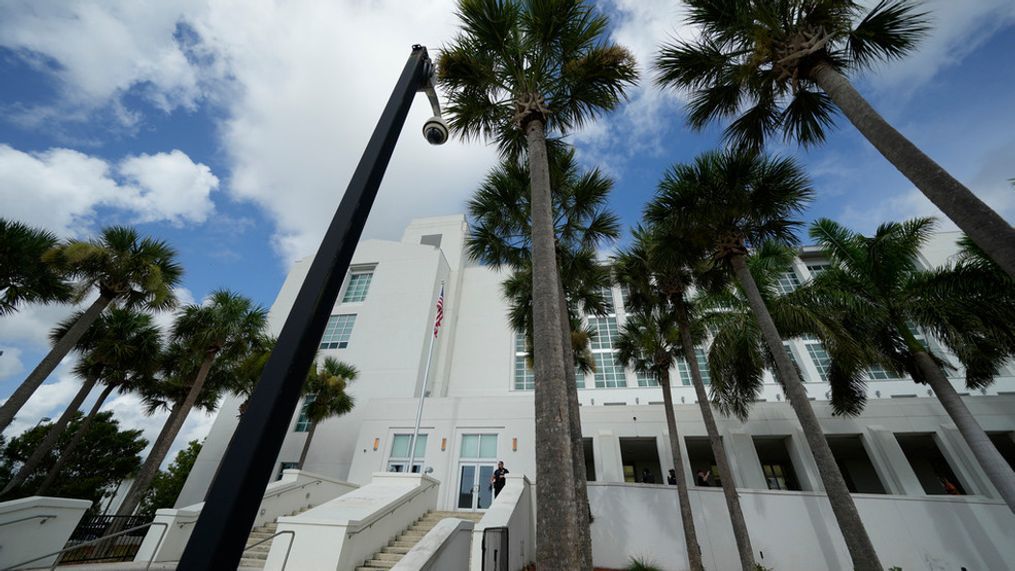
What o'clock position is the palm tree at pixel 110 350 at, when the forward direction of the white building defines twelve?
The palm tree is roughly at 2 o'clock from the white building.

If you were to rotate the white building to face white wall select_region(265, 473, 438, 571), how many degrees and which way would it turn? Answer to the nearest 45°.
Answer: approximately 45° to its right

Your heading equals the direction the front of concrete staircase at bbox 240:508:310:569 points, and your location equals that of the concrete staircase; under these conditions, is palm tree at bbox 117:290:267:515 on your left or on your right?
on your right

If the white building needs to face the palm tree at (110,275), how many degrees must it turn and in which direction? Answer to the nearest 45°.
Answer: approximately 45° to its right

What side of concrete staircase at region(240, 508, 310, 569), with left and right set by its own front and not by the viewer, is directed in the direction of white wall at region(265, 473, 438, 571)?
left

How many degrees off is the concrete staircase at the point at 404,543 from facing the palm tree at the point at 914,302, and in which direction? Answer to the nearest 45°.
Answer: approximately 90° to its left

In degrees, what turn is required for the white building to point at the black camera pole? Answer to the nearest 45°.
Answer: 0° — it already faces it

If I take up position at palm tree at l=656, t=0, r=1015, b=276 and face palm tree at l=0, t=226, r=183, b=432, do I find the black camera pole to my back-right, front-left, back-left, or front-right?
front-left

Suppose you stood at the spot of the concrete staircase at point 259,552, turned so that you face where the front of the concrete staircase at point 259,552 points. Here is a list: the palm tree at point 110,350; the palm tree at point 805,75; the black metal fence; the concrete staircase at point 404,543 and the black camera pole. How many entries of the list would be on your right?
2

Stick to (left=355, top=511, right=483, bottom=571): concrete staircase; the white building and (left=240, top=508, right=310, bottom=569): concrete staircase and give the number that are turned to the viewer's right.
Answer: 0

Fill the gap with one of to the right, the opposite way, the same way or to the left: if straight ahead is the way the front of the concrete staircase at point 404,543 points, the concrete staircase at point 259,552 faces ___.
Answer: the same way

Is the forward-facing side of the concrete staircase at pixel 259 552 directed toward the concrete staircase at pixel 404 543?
no

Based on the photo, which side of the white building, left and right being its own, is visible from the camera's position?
front

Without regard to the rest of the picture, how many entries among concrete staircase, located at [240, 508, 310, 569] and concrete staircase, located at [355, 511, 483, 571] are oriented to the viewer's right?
0

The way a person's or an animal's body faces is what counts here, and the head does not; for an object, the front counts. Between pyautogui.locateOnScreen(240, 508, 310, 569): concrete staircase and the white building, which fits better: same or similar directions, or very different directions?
same or similar directions

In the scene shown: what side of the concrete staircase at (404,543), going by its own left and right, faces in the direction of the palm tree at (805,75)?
left

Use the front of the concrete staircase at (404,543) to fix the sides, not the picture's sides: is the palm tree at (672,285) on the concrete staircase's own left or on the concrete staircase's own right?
on the concrete staircase's own left

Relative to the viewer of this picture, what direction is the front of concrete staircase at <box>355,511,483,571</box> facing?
facing the viewer and to the left of the viewer

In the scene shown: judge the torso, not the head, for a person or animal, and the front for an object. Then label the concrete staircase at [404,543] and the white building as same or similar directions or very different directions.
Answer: same or similar directions

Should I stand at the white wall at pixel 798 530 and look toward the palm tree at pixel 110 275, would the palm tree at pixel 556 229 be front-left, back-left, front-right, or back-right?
front-left
